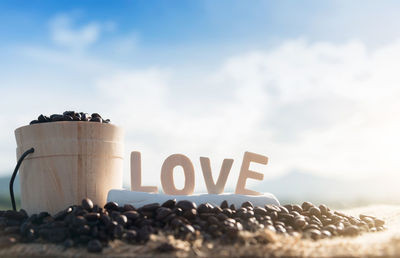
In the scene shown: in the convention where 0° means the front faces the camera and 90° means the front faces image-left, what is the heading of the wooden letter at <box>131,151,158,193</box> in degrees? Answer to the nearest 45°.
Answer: approximately 0°

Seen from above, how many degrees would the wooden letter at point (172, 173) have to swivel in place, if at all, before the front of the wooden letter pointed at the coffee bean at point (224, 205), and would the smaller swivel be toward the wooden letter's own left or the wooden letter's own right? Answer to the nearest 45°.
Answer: approximately 45° to the wooden letter's own left

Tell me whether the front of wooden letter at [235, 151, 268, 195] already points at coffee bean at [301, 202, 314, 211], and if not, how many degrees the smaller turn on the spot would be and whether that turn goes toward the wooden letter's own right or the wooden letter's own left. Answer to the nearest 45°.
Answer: approximately 45° to the wooden letter's own left

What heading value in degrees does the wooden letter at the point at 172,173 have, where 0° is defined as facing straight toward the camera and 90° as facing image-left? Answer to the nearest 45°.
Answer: approximately 0°

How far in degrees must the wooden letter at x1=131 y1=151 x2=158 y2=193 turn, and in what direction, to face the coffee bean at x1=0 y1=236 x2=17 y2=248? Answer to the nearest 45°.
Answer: approximately 45° to its right

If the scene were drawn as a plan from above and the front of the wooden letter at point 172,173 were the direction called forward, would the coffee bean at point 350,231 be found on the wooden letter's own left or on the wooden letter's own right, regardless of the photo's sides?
on the wooden letter's own left

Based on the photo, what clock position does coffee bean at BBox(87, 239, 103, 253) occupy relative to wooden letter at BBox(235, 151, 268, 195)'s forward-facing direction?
The coffee bean is roughly at 1 o'clock from the wooden letter.
